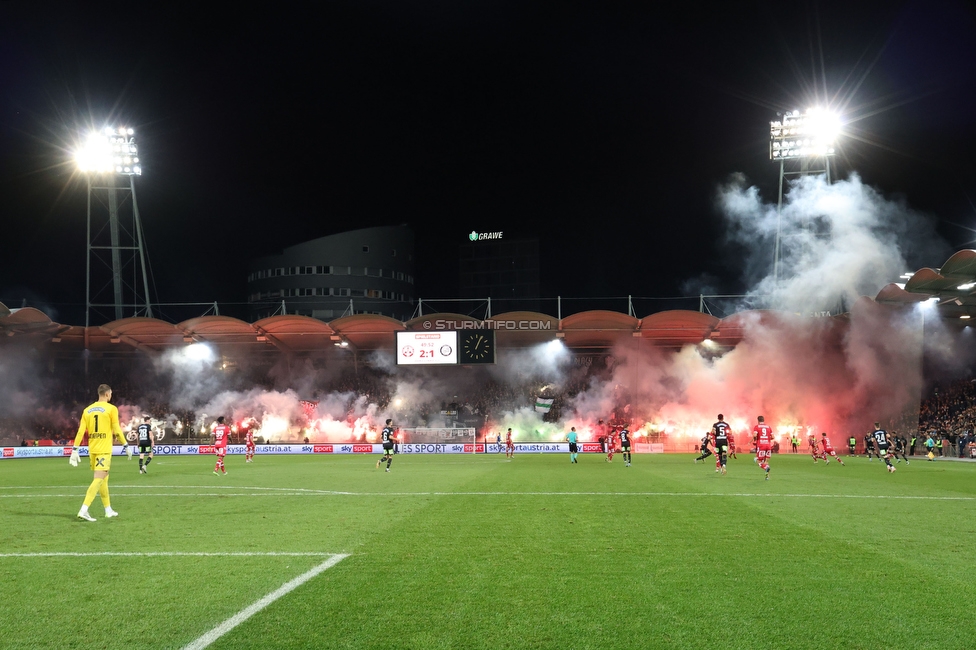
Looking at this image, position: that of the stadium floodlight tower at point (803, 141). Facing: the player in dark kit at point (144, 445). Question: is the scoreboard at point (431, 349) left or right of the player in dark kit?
right

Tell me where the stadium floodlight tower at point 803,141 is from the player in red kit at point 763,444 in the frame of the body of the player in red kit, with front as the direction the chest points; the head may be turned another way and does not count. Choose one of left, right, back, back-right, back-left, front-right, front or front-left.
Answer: front

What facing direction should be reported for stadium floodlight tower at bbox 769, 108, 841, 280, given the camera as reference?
facing the viewer and to the left of the viewer

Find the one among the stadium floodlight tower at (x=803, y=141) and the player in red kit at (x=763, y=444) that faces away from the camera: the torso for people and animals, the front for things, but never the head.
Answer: the player in red kit

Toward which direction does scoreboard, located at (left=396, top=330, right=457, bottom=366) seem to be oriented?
toward the camera

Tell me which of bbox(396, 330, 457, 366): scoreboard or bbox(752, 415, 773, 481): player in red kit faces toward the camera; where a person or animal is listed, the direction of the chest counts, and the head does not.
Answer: the scoreboard

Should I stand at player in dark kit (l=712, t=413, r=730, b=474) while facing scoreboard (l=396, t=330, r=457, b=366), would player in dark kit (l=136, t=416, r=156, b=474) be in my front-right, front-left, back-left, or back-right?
front-left

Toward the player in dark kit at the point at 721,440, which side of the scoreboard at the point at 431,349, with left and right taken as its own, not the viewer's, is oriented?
front

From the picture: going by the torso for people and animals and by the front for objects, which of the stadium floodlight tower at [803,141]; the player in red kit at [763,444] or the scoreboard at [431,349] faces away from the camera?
the player in red kit

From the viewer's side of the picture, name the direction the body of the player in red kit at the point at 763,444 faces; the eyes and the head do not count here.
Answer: away from the camera

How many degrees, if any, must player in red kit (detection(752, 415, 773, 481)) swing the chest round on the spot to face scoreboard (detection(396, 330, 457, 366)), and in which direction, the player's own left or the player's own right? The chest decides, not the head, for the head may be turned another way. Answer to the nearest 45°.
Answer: approximately 45° to the player's own left

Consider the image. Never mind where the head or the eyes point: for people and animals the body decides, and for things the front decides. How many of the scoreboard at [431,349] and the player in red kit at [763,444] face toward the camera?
1
